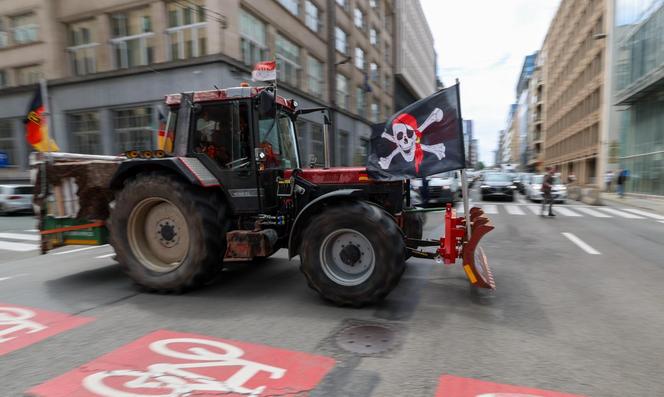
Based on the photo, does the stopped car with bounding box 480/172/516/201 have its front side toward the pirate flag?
yes

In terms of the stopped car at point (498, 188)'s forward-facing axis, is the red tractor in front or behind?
in front

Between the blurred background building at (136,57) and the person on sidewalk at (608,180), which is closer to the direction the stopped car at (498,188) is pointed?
the blurred background building

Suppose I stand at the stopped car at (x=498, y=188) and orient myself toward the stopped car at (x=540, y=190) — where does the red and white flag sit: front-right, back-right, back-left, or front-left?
back-right

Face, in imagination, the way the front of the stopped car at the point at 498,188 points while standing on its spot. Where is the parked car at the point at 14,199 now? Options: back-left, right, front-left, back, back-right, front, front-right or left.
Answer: front-right

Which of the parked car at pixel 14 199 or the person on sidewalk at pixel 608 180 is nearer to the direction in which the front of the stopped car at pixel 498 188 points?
the parked car

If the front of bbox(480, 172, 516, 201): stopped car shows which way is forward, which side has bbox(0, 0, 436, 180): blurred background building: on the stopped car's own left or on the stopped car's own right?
on the stopped car's own right

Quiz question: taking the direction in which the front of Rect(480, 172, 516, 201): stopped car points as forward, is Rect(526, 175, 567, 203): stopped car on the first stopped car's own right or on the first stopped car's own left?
on the first stopped car's own left

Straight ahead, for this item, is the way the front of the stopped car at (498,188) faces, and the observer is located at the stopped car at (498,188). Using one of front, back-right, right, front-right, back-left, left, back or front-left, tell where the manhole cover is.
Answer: front

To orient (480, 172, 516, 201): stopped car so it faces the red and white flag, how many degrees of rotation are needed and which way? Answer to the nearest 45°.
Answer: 0° — it already faces it

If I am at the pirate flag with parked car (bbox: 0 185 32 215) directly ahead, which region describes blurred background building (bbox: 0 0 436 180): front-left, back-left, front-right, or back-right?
front-right

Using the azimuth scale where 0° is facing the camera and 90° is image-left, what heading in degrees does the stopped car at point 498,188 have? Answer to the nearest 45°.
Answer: approximately 0°
